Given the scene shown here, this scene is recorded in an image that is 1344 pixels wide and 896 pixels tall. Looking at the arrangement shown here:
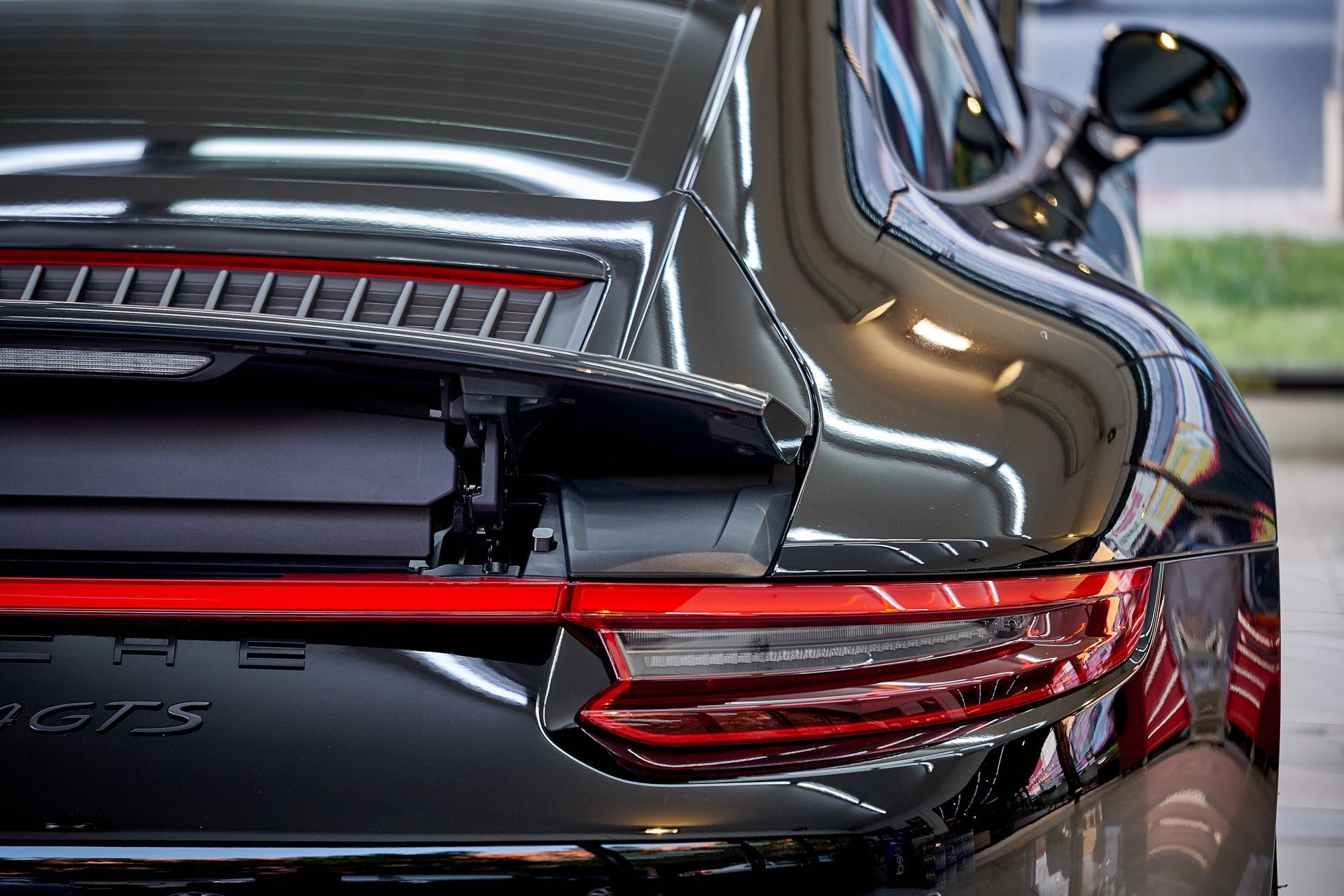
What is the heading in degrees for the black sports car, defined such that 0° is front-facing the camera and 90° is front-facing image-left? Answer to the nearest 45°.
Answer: approximately 180°
